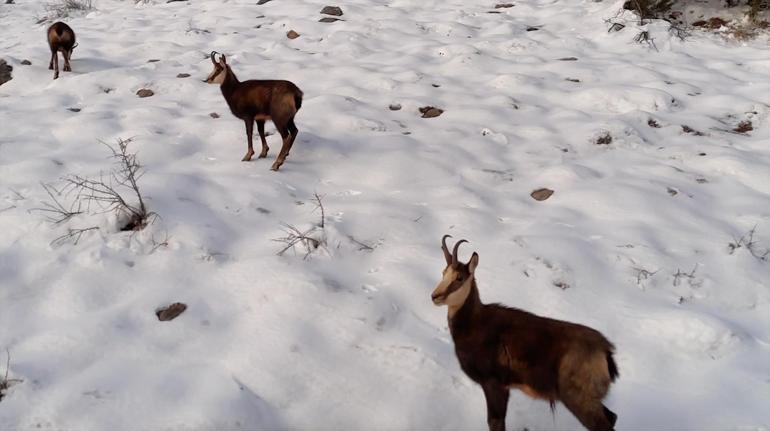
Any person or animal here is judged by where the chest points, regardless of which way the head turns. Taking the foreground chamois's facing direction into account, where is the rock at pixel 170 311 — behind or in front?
in front

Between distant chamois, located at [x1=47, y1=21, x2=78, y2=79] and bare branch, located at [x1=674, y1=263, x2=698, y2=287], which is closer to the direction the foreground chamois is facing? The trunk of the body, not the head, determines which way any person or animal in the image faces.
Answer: the distant chamois

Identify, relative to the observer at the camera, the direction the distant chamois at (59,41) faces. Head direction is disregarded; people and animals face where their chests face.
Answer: facing away from the viewer

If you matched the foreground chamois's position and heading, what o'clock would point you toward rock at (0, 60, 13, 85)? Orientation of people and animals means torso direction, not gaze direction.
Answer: The rock is roughly at 1 o'clock from the foreground chamois.

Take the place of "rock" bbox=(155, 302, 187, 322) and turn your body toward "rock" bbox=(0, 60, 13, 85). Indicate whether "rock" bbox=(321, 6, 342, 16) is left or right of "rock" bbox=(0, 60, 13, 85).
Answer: right

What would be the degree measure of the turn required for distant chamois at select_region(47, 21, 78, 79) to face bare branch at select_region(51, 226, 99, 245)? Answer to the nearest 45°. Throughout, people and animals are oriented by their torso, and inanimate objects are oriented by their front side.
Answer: approximately 180°

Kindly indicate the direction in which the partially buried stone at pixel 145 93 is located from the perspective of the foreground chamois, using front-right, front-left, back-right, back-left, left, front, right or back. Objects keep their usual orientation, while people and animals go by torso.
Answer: front-right

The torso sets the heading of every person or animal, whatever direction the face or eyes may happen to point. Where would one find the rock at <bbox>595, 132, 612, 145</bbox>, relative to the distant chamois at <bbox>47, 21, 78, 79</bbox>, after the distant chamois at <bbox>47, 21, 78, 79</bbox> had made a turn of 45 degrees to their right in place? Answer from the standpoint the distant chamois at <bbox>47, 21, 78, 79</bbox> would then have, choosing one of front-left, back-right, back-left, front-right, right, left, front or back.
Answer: right

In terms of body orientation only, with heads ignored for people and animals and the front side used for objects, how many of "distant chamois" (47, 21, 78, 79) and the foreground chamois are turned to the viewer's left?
1

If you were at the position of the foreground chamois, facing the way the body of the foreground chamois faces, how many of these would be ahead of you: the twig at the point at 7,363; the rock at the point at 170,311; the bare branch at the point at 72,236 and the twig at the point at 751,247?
3

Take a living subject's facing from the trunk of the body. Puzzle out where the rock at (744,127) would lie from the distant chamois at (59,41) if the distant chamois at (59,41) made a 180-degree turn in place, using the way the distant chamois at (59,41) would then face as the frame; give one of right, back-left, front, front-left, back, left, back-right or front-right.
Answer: front-left

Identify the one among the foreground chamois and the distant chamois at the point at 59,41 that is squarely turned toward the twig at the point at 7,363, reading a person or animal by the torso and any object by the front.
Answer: the foreground chamois

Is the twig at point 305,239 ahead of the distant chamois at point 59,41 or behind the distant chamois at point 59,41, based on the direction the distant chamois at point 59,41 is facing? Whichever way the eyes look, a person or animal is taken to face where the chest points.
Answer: behind

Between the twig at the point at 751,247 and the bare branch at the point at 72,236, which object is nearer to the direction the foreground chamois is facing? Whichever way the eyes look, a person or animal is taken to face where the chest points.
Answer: the bare branch

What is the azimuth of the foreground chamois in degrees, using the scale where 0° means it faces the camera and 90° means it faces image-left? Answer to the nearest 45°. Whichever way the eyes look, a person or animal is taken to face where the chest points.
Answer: approximately 90°

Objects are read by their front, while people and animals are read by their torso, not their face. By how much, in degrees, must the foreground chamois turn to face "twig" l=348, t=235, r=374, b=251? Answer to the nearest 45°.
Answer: approximately 45° to its right

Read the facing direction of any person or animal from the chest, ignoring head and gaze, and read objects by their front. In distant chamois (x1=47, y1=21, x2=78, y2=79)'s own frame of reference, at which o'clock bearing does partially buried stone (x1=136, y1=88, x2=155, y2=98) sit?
The partially buried stone is roughly at 5 o'clock from the distant chamois.

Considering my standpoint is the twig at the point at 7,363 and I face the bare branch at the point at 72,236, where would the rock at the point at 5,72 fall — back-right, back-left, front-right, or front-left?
front-left
